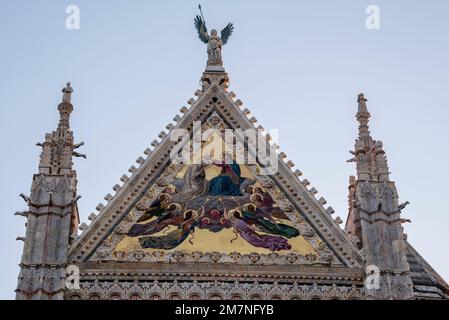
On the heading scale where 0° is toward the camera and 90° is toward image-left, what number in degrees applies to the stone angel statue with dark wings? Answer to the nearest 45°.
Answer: approximately 0°
